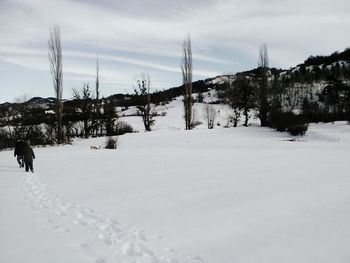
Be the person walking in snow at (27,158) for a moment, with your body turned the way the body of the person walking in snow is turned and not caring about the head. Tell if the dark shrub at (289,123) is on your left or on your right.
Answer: on your right

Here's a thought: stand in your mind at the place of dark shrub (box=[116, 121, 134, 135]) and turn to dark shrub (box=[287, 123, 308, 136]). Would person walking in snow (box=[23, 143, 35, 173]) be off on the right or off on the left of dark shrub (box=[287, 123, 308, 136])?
right

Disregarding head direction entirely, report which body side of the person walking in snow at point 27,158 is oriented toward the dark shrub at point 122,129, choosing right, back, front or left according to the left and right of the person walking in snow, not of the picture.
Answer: front

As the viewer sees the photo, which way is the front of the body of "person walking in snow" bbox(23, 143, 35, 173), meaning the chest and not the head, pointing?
away from the camera

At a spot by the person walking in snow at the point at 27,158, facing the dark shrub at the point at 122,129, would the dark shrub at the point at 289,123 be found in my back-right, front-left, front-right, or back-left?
front-right

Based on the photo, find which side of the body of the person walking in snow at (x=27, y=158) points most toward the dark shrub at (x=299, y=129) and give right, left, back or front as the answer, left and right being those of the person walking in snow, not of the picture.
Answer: right
